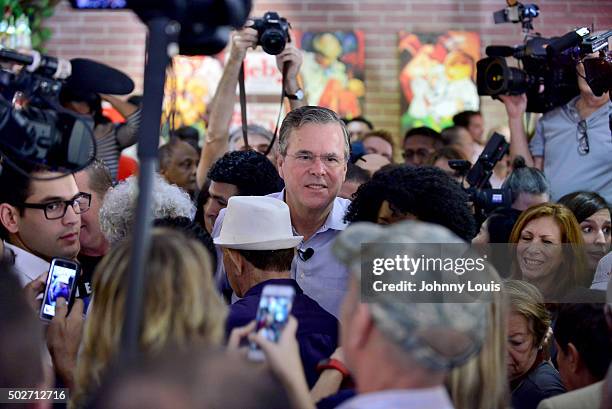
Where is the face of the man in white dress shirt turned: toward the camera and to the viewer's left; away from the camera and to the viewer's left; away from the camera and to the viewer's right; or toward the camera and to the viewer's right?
toward the camera and to the viewer's right

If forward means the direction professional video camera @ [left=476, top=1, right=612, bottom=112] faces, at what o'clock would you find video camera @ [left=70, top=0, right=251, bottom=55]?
The video camera is roughly at 11 o'clock from the professional video camera.

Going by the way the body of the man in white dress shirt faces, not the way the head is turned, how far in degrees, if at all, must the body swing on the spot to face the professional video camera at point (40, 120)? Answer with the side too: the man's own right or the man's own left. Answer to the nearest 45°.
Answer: approximately 45° to the man's own right

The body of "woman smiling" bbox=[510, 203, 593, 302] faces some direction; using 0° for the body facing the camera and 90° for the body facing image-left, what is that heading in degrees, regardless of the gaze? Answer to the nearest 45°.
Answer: approximately 45°

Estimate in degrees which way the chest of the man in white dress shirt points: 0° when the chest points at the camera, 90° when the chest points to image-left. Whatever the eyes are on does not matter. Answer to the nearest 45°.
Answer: approximately 315°
